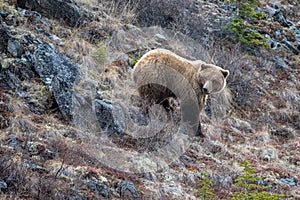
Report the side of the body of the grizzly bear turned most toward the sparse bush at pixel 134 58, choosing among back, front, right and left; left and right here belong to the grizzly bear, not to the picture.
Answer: back

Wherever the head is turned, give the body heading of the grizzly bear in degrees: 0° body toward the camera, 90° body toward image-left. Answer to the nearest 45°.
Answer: approximately 315°

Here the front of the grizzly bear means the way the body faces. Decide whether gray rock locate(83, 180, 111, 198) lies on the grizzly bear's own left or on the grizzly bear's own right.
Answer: on the grizzly bear's own right

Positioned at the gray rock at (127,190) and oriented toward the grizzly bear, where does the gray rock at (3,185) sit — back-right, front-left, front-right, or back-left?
back-left

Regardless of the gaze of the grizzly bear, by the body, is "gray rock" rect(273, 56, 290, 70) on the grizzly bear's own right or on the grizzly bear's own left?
on the grizzly bear's own left

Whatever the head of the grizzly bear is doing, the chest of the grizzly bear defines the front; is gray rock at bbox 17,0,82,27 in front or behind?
behind
